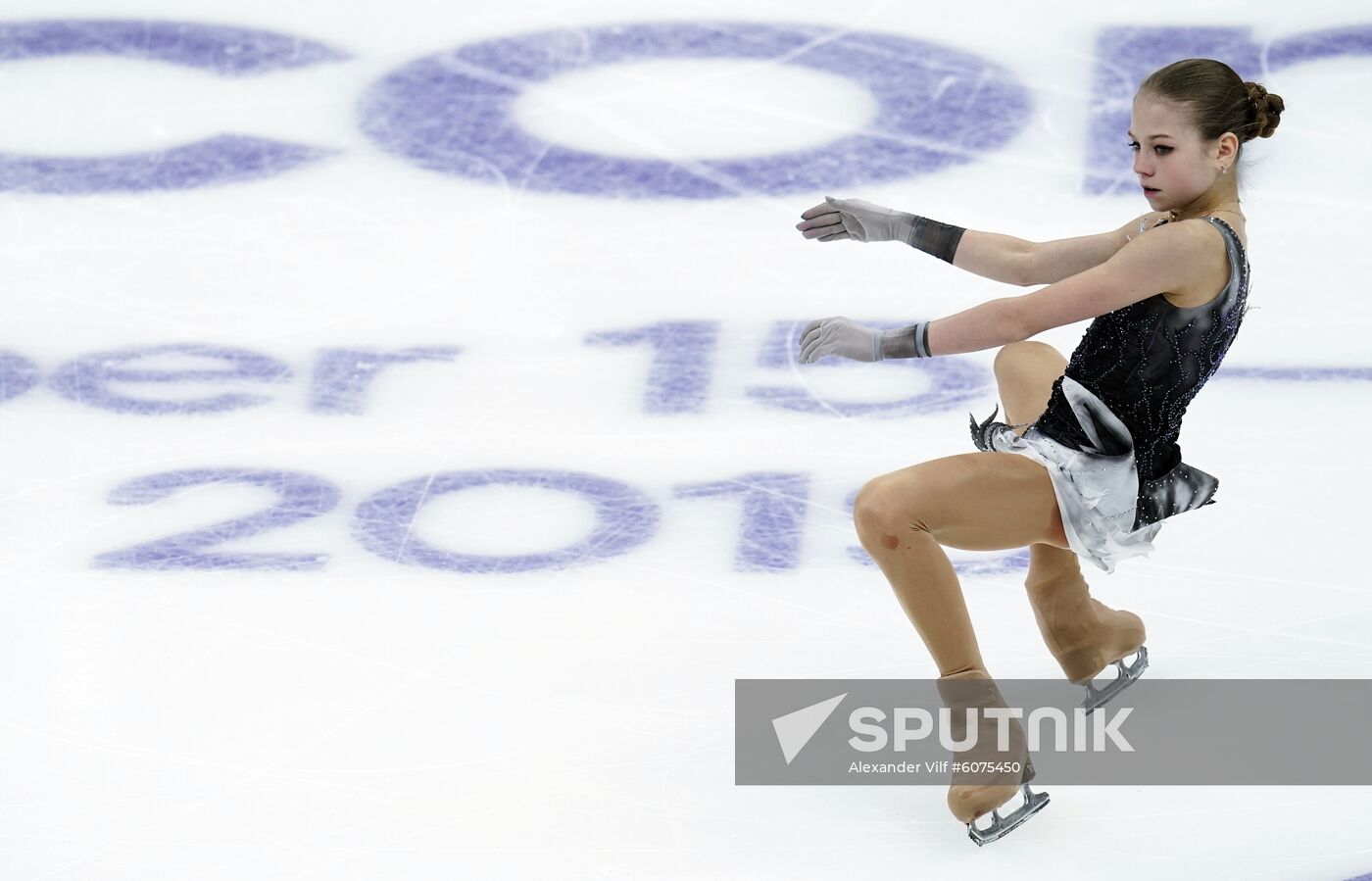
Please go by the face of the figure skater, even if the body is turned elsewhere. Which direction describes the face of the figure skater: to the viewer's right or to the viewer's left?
to the viewer's left

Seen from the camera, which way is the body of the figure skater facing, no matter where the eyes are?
to the viewer's left
